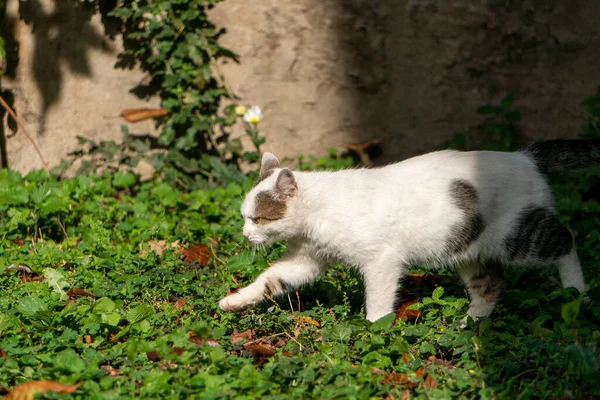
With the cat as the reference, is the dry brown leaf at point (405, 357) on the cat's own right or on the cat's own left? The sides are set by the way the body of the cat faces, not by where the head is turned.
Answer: on the cat's own left

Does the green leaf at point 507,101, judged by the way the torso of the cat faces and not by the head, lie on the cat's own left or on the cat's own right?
on the cat's own right

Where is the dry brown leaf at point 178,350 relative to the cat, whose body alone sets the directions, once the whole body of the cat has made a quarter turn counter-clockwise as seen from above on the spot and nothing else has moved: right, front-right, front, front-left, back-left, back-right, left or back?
front-right

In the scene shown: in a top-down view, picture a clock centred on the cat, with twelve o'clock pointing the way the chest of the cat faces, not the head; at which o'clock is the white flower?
The white flower is roughly at 2 o'clock from the cat.

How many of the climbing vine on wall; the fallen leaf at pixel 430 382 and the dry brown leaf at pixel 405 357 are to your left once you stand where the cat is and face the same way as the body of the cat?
2

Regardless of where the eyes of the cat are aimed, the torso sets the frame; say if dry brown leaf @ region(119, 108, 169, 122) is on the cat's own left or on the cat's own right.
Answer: on the cat's own right

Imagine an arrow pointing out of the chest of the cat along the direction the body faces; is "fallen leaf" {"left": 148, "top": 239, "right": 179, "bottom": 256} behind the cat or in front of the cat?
in front

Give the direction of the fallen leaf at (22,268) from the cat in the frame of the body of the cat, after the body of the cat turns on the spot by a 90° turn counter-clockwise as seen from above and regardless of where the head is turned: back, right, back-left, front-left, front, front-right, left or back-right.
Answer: right

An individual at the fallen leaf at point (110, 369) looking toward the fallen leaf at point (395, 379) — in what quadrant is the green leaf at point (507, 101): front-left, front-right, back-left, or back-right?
front-left

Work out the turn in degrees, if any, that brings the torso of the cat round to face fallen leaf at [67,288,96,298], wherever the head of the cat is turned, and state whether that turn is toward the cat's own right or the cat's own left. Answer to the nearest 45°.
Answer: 0° — it already faces it

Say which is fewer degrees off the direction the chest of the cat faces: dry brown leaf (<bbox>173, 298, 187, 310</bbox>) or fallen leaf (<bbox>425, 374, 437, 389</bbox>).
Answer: the dry brown leaf

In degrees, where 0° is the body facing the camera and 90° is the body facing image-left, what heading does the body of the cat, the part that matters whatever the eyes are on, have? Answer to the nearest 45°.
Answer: approximately 90°

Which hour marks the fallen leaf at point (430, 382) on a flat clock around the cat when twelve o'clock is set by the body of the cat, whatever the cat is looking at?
The fallen leaf is roughly at 9 o'clock from the cat.

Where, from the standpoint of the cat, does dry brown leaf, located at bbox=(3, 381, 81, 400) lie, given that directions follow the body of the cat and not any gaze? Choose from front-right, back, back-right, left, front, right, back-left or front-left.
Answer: front-left
